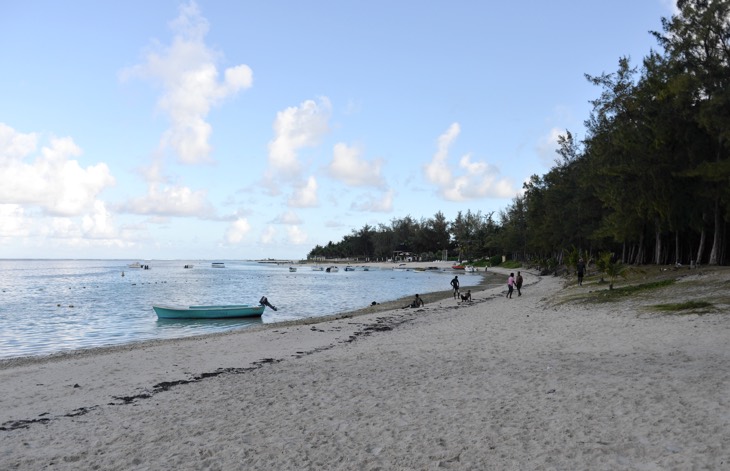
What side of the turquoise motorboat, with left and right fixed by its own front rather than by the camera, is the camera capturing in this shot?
left
